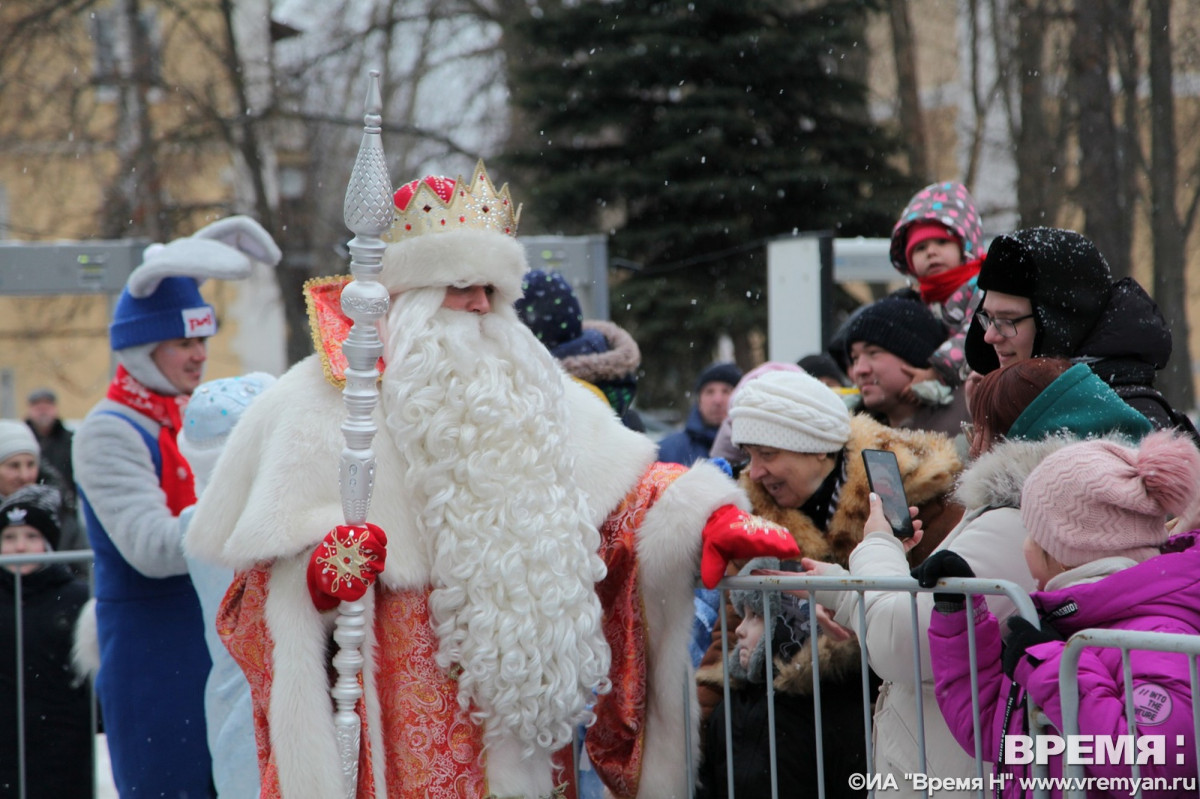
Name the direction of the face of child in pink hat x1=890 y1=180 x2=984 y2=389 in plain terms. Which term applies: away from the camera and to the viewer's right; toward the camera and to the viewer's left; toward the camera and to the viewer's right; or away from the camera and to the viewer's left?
toward the camera and to the viewer's left

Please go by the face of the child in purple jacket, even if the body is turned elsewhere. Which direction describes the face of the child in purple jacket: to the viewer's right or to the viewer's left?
to the viewer's left

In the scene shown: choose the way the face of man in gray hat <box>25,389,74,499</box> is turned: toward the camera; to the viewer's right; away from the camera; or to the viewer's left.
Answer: toward the camera

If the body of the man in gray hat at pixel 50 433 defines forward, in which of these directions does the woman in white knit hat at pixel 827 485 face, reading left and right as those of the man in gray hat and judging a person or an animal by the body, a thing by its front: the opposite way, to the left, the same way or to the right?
to the right

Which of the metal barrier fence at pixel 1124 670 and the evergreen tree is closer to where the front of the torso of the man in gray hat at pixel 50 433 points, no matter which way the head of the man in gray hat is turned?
the metal barrier fence

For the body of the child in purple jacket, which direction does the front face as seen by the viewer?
to the viewer's left

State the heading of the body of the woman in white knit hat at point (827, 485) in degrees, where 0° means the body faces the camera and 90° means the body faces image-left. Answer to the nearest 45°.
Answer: approximately 45°

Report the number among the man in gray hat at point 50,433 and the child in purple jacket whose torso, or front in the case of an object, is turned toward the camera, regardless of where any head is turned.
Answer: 1

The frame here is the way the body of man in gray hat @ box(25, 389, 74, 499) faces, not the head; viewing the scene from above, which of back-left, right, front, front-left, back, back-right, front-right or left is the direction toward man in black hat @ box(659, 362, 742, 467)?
front-left

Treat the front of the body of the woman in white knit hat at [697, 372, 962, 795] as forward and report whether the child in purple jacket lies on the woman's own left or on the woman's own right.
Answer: on the woman's own left

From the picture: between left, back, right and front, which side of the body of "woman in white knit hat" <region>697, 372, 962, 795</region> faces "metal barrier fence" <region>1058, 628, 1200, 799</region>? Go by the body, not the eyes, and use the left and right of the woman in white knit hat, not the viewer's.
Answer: left

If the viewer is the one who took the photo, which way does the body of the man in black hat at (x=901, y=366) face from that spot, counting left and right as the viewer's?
facing the viewer and to the left of the viewer

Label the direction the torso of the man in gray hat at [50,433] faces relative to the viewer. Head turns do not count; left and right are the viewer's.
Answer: facing the viewer

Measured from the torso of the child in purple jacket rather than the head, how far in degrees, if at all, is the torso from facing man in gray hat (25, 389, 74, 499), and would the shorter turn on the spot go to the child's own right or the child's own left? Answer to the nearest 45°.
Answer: approximately 45° to the child's own right

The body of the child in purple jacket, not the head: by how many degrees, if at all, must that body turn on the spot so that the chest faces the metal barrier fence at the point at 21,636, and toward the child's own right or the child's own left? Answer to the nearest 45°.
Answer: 0° — they already face it

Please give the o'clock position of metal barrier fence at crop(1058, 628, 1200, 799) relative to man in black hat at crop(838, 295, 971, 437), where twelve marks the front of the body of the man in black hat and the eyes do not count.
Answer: The metal barrier fence is roughly at 10 o'clock from the man in black hat.
